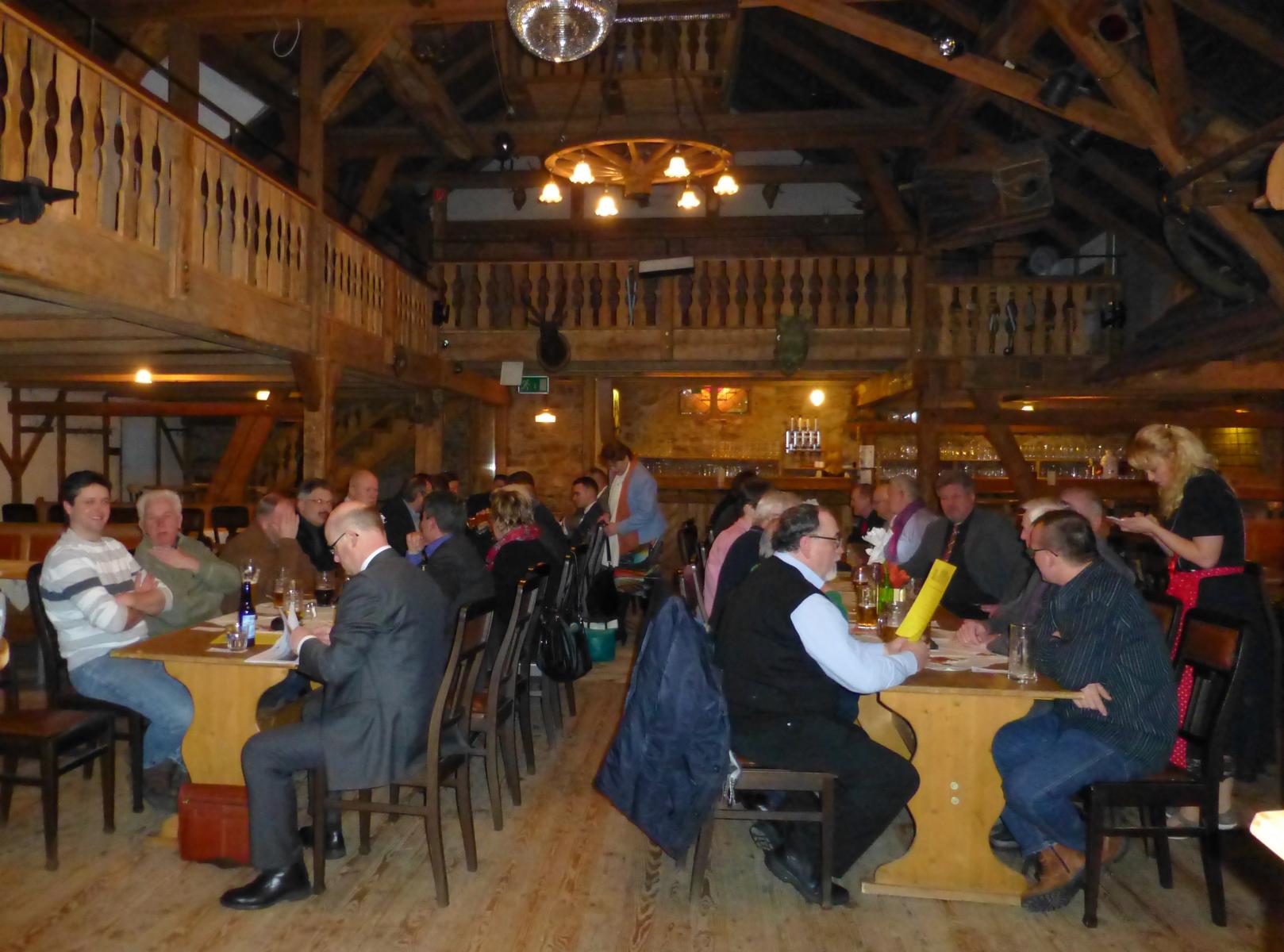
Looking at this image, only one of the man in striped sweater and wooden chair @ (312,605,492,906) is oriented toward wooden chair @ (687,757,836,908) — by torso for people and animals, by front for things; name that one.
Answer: the man in striped sweater

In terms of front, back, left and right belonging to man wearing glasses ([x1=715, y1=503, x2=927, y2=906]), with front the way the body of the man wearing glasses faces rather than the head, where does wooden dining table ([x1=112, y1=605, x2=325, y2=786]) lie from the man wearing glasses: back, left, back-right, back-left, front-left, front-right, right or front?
back

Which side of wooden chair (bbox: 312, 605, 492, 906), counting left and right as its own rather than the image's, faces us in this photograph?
left

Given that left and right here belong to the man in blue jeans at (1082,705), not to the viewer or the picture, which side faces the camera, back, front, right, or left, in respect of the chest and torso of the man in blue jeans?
left

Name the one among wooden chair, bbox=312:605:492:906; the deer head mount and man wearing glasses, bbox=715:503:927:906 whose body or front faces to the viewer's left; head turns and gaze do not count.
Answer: the wooden chair

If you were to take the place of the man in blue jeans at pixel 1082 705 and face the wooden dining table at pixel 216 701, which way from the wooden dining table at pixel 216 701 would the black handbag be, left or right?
right

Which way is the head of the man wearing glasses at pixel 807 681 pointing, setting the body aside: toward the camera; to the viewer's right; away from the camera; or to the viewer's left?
to the viewer's right

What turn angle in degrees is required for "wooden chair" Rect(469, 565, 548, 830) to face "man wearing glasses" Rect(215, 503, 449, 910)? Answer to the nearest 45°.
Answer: approximately 45° to its left

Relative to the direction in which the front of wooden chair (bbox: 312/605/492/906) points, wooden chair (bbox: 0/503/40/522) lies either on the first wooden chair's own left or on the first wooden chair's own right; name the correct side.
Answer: on the first wooden chair's own right

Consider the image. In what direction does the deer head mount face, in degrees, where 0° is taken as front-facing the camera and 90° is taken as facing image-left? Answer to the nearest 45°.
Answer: approximately 0°

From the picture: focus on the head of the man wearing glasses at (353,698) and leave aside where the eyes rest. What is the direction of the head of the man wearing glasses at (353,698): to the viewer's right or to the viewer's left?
to the viewer's left

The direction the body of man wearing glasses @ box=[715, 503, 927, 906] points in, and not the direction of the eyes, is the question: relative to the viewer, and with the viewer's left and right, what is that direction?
facing to the right of the viewer

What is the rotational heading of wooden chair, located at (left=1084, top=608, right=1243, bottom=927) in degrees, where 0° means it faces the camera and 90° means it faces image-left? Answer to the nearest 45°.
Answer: approximately 90°

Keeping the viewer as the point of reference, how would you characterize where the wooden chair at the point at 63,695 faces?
facing to the right of the viewer

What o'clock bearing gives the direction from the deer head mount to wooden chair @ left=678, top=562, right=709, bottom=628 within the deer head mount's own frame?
The wooden chair is roughly at 12 o'clock from the deer head mount.
